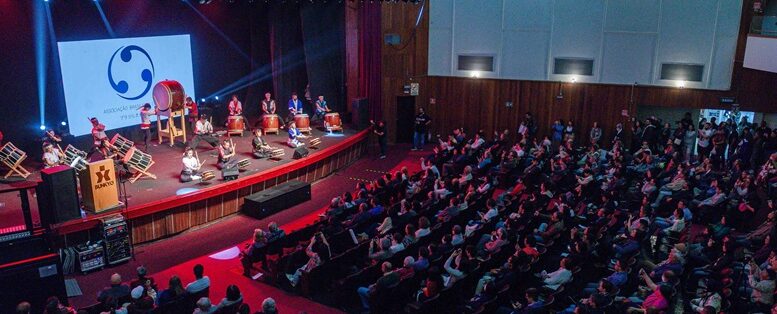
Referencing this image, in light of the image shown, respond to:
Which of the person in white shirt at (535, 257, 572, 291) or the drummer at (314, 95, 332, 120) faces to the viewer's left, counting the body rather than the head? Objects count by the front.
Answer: the person in white shirt

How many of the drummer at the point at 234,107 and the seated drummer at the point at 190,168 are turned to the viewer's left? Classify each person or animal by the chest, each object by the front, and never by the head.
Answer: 0

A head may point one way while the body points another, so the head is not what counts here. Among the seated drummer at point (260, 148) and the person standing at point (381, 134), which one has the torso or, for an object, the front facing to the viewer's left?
the person standing

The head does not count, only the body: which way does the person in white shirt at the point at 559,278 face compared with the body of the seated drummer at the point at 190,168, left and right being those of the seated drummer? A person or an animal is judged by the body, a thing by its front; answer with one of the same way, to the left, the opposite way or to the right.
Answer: the opposite way

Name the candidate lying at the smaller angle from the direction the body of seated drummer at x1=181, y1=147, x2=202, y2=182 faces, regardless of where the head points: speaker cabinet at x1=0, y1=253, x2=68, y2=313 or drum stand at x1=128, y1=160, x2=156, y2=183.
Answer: the speaker cabinet

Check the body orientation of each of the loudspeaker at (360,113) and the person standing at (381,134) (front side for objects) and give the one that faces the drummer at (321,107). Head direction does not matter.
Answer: the person standing

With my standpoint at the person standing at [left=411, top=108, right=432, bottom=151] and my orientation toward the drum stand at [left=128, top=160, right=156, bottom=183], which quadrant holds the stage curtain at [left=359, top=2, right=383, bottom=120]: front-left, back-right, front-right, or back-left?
front-right

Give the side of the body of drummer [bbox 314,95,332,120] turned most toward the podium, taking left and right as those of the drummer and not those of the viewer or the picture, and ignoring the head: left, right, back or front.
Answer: right

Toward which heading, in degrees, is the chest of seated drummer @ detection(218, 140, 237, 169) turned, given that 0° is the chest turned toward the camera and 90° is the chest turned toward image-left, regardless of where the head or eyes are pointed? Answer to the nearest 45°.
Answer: approximately 315°

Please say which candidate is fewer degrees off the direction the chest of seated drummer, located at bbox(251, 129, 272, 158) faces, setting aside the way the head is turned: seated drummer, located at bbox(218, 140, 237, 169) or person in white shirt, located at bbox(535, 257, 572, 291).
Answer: the person in white shirt

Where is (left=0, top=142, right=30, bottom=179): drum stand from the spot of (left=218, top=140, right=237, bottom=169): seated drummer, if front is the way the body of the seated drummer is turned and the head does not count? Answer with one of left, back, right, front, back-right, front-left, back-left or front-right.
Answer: back-right

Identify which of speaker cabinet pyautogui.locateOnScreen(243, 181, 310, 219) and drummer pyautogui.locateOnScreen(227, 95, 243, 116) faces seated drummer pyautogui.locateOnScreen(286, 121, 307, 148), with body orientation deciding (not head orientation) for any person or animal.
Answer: the drummer

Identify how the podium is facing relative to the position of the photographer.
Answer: facing the viewer and to the right of the viewer

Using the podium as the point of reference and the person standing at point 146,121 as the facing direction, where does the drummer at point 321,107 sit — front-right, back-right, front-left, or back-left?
front-right

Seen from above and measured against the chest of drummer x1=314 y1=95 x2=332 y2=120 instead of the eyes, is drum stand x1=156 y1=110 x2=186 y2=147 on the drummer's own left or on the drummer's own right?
on the drummer's own right

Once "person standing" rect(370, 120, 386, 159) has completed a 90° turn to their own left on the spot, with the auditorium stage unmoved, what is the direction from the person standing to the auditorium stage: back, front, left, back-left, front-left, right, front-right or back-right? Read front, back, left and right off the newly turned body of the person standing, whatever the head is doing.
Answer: front-right

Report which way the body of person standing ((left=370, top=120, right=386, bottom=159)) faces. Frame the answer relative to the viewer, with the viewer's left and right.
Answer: facing to the left of the viewer

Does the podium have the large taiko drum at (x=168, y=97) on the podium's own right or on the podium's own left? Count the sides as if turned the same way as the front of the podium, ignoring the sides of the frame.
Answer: on the podium's own left
